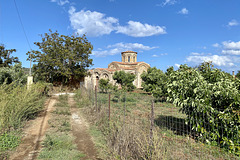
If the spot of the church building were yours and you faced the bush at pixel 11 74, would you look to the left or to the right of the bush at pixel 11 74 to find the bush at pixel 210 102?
left

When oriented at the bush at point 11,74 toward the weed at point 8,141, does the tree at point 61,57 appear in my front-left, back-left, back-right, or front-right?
back-left
